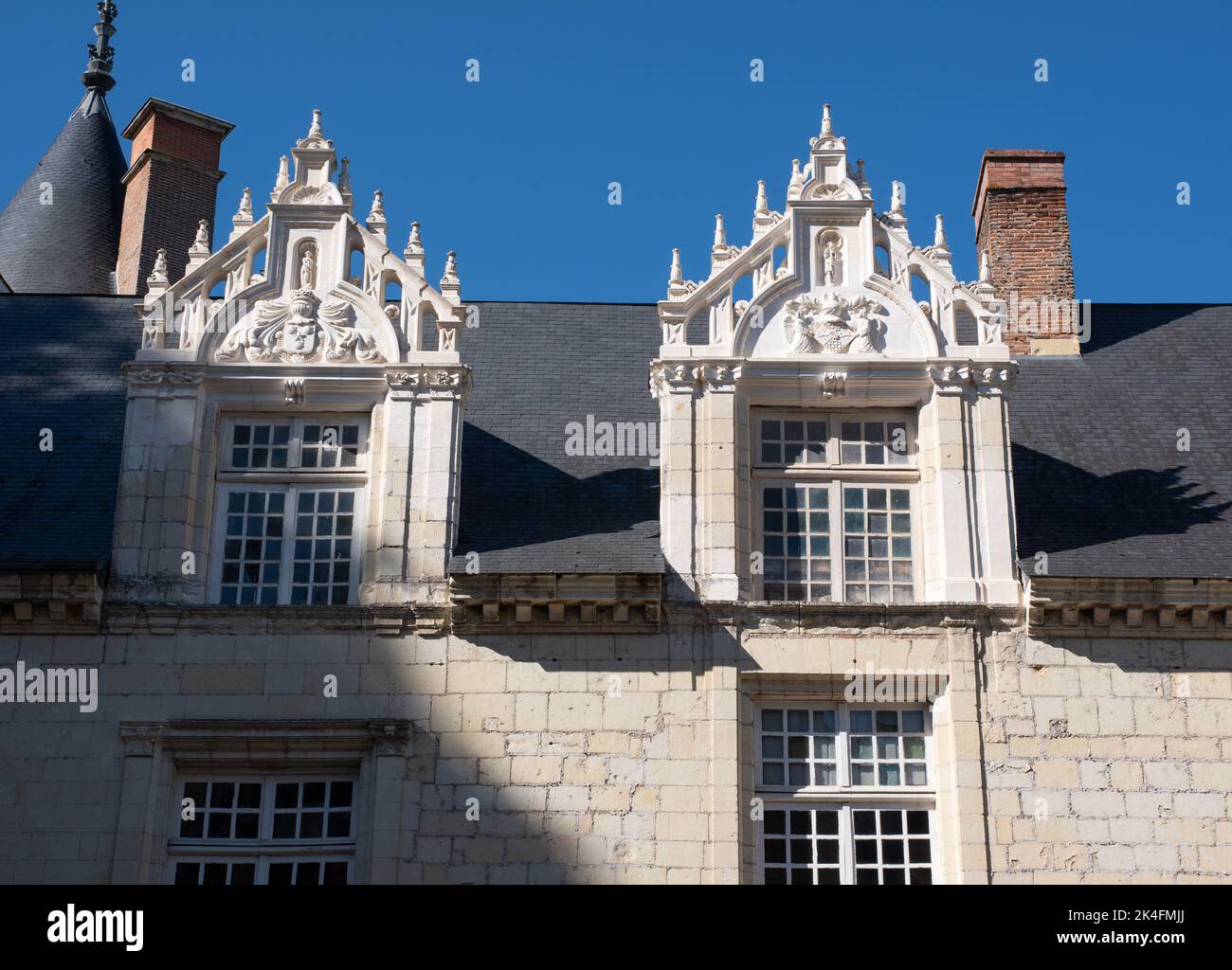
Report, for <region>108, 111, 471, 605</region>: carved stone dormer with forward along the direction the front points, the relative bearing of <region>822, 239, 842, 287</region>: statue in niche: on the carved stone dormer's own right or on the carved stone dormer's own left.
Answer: on the carved stone dormer's own left

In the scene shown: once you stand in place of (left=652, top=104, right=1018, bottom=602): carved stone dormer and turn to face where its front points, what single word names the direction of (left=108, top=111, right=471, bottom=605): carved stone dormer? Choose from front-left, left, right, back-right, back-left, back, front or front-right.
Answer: right

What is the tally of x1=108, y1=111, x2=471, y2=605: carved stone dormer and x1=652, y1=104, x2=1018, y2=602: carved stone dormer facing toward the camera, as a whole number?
2

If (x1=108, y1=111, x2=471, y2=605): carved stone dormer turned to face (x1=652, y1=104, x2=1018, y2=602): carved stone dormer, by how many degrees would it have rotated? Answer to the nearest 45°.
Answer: approximately 90° to its left

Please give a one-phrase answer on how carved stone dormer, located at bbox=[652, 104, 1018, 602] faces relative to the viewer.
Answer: facing the viewer
